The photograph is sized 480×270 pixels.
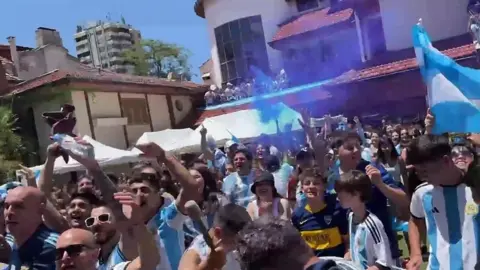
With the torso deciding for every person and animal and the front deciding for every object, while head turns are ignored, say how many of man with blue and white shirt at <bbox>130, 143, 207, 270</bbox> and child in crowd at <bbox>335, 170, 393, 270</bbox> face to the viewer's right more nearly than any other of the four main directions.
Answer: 0

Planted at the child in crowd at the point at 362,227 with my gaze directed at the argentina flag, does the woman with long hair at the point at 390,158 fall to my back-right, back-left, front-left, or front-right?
front-left

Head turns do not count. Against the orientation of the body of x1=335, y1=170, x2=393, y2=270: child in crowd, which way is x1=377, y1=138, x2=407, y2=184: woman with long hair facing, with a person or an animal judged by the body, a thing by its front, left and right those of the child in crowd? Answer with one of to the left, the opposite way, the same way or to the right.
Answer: the same way

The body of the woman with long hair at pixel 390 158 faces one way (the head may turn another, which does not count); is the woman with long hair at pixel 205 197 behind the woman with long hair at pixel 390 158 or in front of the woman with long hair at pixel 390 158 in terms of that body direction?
in front

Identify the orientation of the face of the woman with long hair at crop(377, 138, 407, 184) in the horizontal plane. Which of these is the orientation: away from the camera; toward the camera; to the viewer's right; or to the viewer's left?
toward the camera

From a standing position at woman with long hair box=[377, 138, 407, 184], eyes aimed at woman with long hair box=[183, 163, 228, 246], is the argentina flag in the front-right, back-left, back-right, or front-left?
front-left

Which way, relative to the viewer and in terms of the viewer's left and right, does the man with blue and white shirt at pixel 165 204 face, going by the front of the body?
facing the viewer and to the left of the viewer
